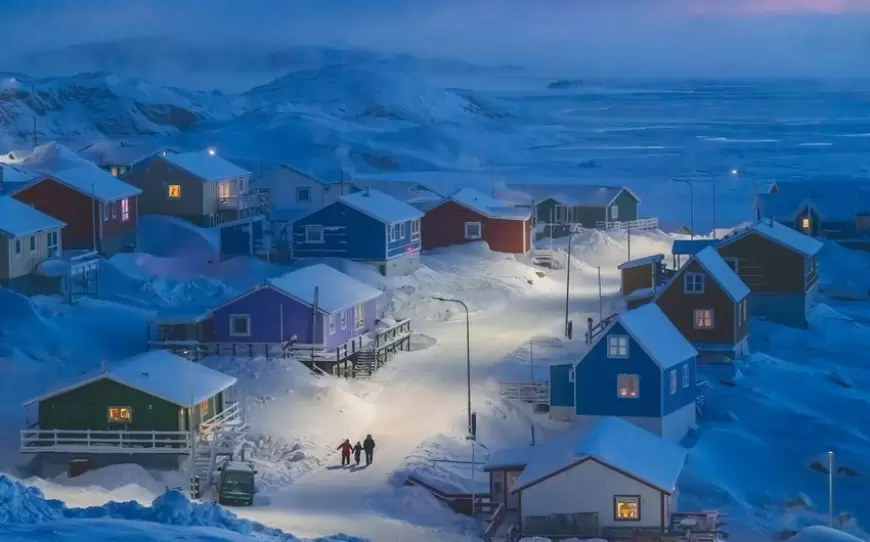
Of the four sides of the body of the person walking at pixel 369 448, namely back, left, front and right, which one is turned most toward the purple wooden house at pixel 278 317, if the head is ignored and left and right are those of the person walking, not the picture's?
front

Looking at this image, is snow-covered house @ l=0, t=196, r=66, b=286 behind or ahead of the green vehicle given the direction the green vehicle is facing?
behind

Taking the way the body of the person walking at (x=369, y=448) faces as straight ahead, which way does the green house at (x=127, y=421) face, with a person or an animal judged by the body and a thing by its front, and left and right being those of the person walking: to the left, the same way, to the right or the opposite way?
the opposite way

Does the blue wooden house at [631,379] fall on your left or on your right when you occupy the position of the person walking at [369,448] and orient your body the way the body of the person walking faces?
on your right

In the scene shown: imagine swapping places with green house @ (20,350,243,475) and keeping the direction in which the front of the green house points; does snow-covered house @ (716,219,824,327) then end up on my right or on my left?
on my left

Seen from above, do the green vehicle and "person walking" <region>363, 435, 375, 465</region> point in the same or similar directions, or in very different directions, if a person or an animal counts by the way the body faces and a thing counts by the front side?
very different directions

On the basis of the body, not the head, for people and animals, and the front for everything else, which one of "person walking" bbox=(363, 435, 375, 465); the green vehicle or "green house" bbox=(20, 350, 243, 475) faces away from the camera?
the person walking

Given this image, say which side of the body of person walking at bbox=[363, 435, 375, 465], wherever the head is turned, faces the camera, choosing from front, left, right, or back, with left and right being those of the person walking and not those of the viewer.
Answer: back

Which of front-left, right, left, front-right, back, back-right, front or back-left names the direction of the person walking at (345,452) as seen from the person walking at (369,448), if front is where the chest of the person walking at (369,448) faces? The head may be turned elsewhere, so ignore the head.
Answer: left
